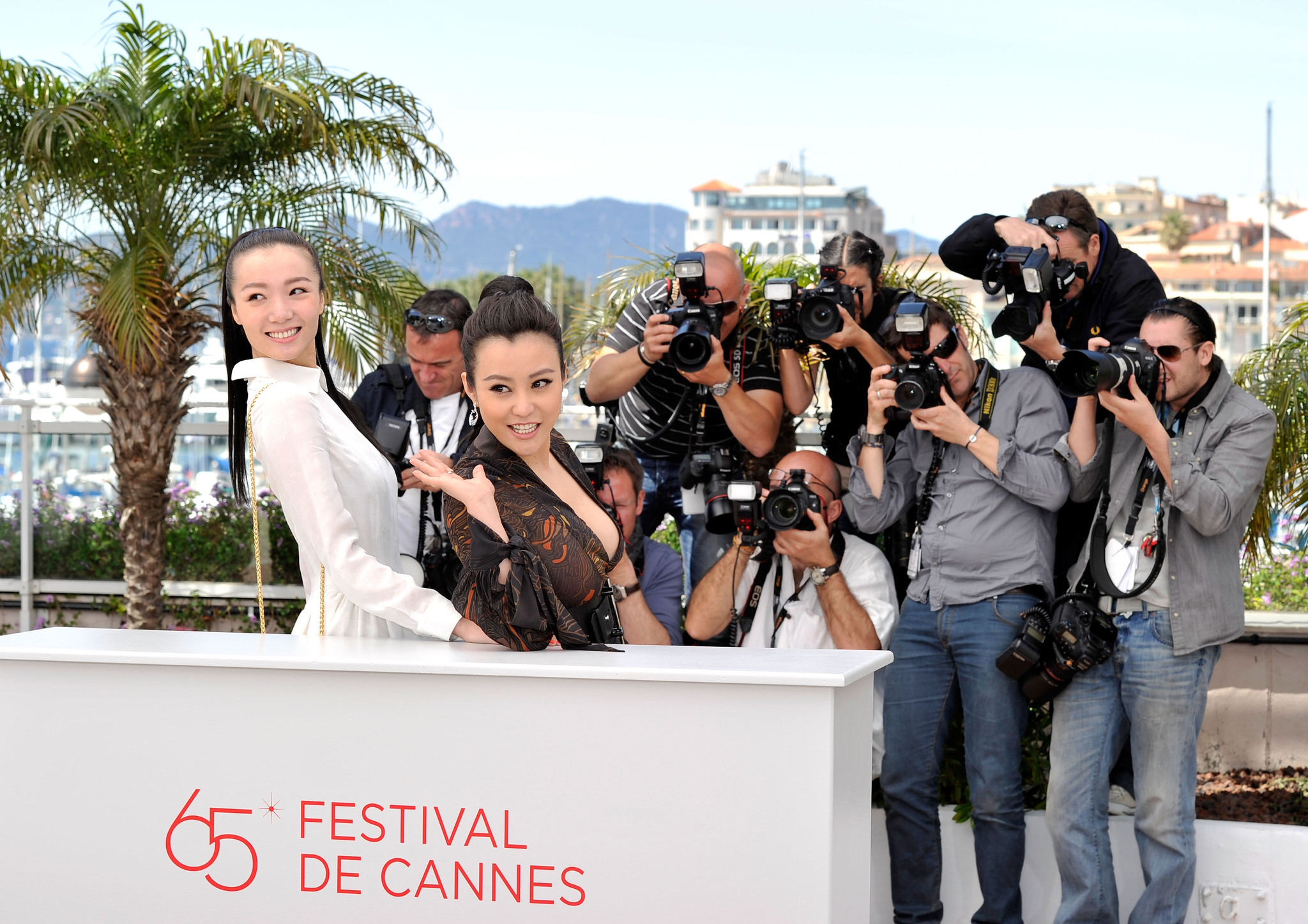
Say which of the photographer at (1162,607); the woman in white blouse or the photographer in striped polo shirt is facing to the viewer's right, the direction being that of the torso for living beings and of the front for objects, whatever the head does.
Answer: the woman in white blouse

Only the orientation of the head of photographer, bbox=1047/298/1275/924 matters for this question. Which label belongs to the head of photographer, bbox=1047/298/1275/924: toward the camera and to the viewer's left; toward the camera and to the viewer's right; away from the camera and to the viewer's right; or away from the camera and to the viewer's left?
toward the camera and to the viewer's left

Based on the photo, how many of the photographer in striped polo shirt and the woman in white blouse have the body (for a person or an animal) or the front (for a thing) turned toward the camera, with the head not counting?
1

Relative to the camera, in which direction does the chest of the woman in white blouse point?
to the viewer's right

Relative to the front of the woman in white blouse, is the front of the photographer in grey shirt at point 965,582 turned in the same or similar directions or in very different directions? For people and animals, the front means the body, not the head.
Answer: very different directions

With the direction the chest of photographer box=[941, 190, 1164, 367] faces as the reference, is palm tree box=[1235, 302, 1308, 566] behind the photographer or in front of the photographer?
behind

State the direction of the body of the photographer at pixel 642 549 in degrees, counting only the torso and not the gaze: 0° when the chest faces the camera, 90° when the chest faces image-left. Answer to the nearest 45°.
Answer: approximately 45°

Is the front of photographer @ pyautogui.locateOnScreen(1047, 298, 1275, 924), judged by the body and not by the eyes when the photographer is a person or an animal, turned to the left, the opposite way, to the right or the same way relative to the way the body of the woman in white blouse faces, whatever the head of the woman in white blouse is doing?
the opposite way

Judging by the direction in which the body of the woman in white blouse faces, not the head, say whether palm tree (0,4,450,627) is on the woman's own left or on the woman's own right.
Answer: on the woman's own left

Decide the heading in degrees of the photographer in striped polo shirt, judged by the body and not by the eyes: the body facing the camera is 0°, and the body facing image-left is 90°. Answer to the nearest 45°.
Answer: approximately 0°

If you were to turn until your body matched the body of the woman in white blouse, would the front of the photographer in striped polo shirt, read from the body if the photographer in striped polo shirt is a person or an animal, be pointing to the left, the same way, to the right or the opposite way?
to the right

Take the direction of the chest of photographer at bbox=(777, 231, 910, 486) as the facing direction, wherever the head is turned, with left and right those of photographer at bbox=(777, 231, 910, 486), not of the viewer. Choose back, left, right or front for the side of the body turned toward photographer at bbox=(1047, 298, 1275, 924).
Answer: left

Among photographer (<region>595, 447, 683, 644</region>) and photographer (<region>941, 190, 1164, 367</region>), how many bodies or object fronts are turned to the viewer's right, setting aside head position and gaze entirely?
0

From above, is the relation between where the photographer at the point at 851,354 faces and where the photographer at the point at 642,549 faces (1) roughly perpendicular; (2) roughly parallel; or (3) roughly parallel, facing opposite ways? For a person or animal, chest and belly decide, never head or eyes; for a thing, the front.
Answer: roughly parallel

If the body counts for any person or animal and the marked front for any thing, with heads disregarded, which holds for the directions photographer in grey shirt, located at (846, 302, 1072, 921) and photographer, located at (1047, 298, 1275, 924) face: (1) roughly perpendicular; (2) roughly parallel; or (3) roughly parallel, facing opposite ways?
roughly parallel
